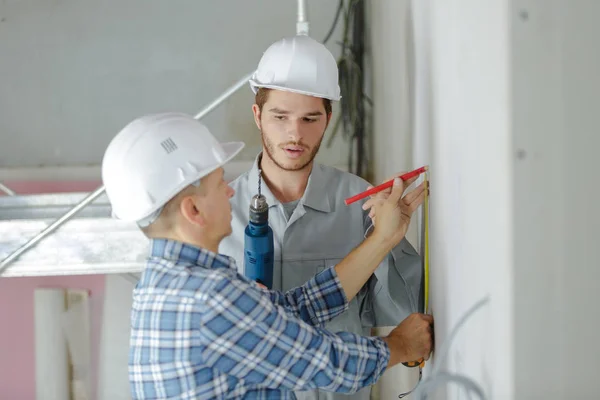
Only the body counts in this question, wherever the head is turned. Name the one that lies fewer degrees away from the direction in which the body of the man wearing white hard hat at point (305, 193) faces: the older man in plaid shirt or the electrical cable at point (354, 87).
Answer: the older man in plaid shirt

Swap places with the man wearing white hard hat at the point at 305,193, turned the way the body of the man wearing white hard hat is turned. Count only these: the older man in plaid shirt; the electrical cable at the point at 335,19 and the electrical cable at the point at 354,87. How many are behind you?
2

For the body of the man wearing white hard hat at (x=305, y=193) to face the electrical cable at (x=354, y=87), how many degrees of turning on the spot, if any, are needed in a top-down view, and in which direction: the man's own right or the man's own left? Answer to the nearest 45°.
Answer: approximately 180°

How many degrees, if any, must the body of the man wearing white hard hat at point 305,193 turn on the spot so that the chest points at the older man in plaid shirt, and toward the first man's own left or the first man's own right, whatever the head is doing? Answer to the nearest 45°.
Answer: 0° — they already face them

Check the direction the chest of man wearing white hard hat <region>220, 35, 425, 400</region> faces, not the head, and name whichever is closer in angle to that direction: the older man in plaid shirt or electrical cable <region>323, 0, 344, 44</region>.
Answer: the older man in plaid shirt

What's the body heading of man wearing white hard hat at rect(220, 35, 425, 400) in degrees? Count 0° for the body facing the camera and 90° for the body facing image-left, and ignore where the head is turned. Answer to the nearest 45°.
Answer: approximately 0°

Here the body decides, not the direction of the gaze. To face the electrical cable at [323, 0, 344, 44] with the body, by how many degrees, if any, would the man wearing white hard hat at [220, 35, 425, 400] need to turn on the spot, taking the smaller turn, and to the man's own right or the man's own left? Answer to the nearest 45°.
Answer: approximately 180°

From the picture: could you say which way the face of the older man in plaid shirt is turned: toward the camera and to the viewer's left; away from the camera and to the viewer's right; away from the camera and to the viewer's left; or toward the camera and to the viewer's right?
away from the camera and to the viewer's right
